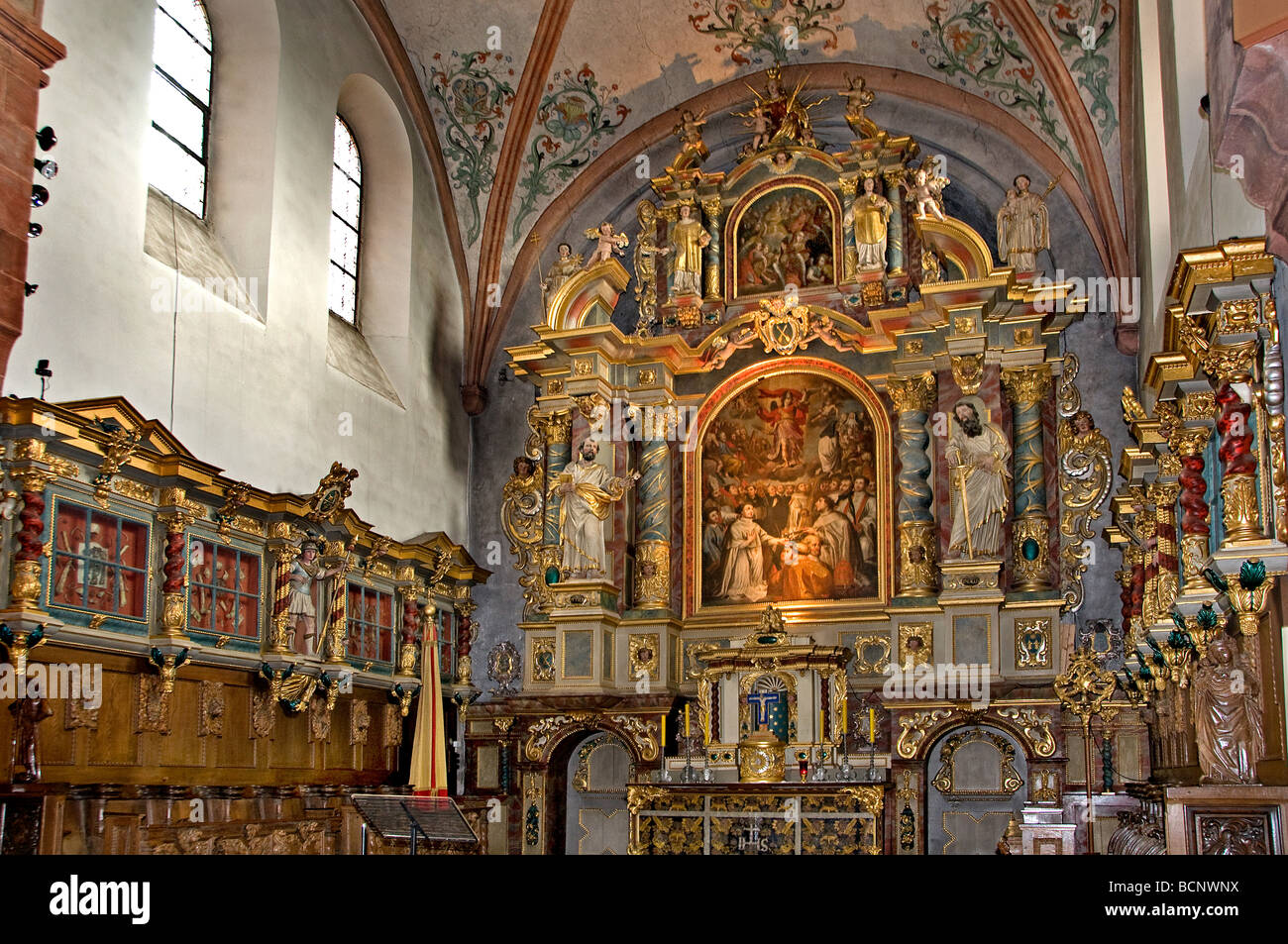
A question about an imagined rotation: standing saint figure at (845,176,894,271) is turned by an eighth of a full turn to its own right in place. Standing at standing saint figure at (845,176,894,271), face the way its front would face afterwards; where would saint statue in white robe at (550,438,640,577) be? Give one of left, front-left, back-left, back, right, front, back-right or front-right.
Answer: front-right

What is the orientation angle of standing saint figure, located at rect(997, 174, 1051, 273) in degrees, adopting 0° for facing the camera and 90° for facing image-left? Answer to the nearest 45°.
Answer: approximately 0°

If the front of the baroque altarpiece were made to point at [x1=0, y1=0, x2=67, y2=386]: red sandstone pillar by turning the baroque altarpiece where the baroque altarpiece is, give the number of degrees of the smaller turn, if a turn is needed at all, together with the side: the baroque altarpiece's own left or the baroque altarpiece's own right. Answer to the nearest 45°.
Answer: approximately 45° to the baroque altarpiece's own right

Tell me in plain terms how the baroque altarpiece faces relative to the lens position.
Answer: facing the viewer

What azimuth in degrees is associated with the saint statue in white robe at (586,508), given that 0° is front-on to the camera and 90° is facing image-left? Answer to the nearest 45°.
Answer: approximately 0°

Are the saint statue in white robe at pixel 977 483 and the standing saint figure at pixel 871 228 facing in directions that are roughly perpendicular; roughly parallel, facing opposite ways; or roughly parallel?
roughly parallel

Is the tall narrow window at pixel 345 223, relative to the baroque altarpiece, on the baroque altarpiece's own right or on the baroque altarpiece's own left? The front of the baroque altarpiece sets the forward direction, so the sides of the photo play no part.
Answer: on the baroque altarpiece's own right

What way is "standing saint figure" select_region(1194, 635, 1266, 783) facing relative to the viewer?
toward the camera

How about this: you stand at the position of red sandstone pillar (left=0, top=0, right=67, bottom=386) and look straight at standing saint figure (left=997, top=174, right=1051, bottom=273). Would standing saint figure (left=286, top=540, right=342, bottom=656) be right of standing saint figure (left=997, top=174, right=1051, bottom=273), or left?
left

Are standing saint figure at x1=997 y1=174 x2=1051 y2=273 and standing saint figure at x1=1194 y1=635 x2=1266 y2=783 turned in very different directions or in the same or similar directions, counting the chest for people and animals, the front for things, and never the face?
same or similar directions

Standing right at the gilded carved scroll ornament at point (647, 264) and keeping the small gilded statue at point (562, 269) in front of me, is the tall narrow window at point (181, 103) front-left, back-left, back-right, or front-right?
front-left
